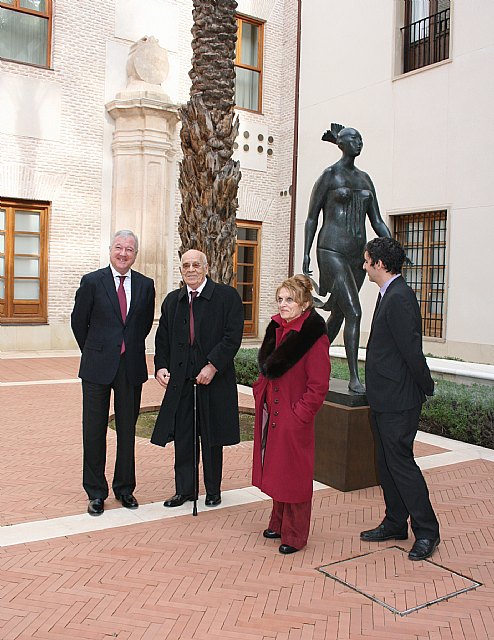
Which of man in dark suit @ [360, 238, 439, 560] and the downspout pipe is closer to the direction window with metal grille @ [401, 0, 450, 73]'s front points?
the man in dark suit

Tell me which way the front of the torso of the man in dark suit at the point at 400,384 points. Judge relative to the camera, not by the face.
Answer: to the viewer's left

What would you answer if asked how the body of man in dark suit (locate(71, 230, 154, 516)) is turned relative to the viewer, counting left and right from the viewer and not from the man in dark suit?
facing the viewer

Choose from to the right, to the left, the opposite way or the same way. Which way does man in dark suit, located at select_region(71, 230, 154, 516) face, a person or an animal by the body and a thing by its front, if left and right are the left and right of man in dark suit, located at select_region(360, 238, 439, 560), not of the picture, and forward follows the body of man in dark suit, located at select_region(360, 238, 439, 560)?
to the left

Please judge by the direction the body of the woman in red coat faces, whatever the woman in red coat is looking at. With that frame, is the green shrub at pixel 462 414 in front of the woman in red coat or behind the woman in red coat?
behind

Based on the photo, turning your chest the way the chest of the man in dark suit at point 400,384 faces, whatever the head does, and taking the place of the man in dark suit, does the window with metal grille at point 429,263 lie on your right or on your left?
on your right

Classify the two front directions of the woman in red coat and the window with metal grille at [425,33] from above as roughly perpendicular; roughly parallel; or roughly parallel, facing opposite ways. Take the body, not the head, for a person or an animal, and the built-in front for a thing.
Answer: roughly parallel

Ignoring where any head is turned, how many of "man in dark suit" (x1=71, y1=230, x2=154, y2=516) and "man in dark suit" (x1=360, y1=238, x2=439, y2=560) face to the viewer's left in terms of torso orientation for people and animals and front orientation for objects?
1

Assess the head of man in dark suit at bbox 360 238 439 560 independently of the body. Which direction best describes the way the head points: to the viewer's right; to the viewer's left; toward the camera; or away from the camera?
to the viewer's left

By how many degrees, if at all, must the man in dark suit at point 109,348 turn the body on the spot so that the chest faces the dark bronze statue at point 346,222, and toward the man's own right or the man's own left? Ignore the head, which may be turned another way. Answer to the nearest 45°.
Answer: approximately 135° to the man's own left

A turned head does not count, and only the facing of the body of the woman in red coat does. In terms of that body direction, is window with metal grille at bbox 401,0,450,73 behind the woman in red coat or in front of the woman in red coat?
behind
